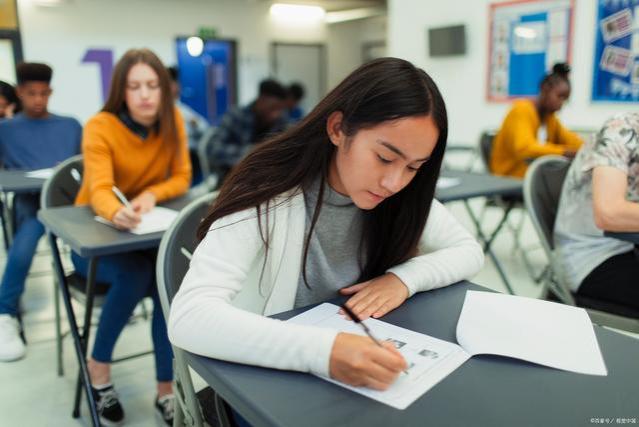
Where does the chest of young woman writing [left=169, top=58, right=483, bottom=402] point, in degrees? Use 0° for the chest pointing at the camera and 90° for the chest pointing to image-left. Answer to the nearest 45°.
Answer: approximately 315°

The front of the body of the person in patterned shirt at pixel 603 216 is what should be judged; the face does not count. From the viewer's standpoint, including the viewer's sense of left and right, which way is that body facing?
facing to the right of the viewer

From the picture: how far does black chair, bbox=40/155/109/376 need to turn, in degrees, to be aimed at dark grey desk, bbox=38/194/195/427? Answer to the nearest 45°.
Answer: approximately 45° to its right

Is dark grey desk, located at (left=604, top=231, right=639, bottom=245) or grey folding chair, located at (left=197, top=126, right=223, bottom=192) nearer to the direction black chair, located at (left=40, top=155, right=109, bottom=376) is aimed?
the dark grey desk

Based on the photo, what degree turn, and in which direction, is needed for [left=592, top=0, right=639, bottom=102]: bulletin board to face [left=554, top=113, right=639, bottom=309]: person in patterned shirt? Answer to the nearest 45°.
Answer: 0° — it already faces them

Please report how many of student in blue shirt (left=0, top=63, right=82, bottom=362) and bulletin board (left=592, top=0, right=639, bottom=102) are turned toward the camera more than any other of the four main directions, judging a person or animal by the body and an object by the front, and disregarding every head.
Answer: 2

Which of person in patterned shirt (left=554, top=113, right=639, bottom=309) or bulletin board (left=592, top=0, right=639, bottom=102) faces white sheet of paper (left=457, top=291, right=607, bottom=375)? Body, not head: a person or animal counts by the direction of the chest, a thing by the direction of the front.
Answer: the bulletin board

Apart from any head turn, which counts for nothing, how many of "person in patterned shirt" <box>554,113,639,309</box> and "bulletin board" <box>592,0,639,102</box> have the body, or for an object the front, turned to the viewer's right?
1
